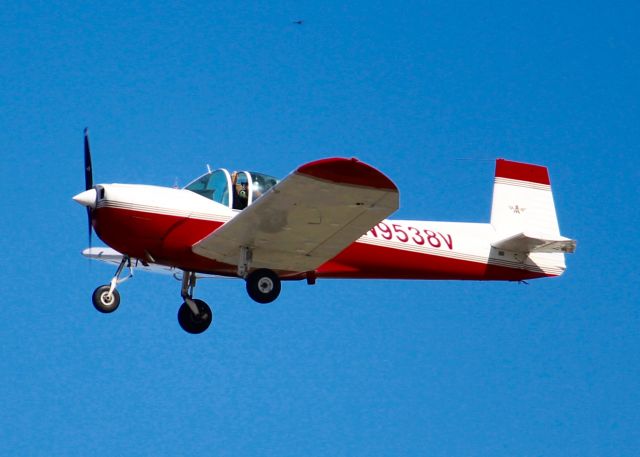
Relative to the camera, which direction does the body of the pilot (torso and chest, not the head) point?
to the viewer's left
